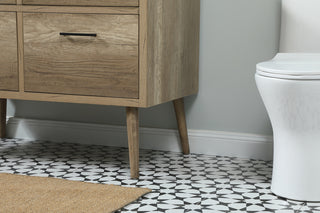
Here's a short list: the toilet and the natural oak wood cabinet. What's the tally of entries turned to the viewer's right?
0

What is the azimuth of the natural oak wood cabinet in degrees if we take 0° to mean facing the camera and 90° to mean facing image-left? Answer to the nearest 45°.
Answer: approximately 45°
